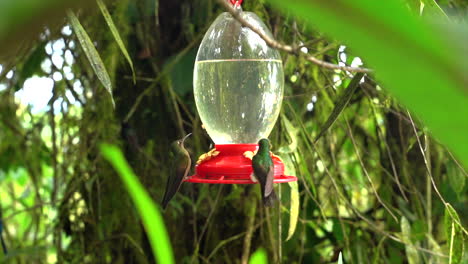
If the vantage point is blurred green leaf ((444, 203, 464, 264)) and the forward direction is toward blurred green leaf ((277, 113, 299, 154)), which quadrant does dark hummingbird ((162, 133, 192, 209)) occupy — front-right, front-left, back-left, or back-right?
front-left

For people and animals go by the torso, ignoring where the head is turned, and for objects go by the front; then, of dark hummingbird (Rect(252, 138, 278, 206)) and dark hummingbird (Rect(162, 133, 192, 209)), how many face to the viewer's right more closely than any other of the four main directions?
1

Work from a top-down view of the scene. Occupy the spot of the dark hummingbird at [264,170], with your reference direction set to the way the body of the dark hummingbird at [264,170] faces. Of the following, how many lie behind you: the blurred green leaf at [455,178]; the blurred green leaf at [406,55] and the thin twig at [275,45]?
2

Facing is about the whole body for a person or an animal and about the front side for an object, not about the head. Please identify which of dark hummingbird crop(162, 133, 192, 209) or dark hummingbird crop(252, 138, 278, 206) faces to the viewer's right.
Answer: dark hummingbird crop(162, 133, 192, 209)

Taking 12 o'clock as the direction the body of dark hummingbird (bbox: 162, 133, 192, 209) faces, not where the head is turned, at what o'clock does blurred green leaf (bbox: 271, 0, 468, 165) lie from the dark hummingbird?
The blurred green leaf is roughly at 3 o'clock from the dark hummingbird.

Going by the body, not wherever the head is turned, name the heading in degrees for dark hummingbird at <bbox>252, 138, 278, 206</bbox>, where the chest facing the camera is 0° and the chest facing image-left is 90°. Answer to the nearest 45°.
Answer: approximately 180°

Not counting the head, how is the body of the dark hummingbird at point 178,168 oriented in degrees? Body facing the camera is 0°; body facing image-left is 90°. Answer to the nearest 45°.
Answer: approximately 270°

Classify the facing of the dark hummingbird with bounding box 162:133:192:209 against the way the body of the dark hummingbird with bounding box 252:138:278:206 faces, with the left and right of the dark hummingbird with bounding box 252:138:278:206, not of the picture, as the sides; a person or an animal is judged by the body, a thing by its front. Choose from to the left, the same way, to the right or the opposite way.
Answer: to the right
